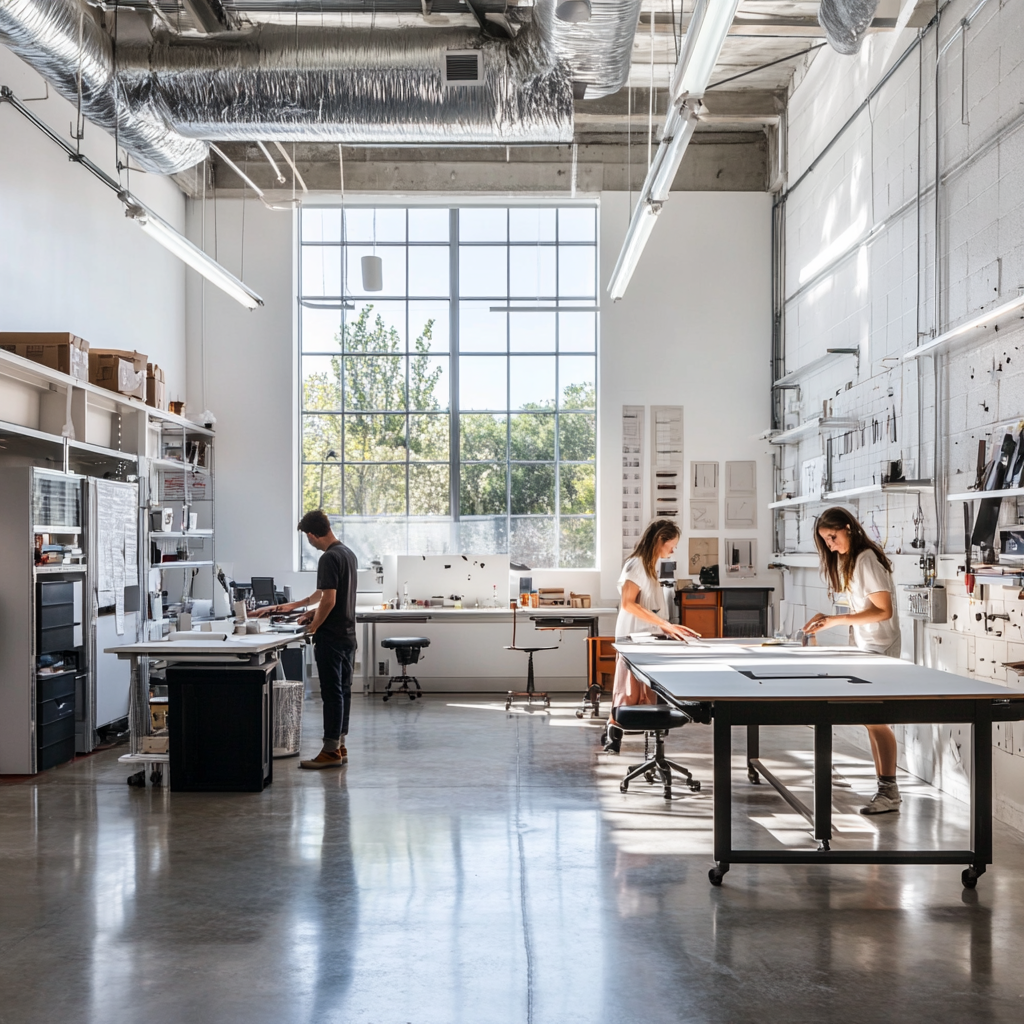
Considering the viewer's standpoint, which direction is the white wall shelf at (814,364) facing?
facing to the left of the viewer

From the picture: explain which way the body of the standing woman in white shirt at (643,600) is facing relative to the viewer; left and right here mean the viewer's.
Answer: facing to the right of the viewer

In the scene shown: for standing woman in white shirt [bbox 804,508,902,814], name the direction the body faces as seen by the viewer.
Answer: to the viewer's left

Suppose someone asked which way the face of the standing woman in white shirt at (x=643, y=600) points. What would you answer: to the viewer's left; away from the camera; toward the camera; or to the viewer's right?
to the viewer's right

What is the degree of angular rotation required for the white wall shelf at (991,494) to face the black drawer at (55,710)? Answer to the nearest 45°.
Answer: approximately 45° to its right

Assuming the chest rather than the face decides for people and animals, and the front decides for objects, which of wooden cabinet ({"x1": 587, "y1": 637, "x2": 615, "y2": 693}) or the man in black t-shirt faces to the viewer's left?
the man in black t-shirt

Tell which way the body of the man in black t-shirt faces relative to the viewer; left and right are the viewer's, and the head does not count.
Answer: facing to the left of the viewer

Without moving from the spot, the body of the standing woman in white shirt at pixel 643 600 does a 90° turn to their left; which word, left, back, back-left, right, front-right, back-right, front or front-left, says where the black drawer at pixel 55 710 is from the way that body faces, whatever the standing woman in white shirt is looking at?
left
